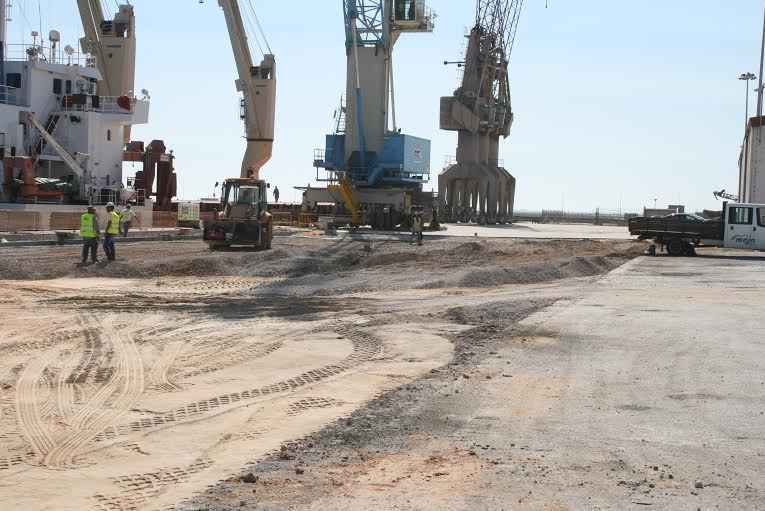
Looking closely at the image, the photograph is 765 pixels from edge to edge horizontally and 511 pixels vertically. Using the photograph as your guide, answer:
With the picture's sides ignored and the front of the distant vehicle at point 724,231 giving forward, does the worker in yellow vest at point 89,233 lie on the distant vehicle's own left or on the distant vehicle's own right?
on the distant vehicle's own right

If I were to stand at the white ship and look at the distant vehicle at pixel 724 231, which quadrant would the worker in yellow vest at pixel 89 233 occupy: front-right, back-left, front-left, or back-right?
front-right

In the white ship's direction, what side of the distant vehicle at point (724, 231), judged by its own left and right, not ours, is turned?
back

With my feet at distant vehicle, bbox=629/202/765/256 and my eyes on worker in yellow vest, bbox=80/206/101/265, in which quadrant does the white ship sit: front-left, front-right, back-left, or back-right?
front-right

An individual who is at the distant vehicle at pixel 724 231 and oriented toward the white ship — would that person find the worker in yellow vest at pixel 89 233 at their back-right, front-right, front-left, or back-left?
front-left

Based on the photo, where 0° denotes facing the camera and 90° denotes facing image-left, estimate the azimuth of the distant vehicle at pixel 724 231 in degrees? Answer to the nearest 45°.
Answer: approximately 270°

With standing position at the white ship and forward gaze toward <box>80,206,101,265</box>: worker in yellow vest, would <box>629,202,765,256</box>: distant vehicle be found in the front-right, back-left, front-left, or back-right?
front-left
